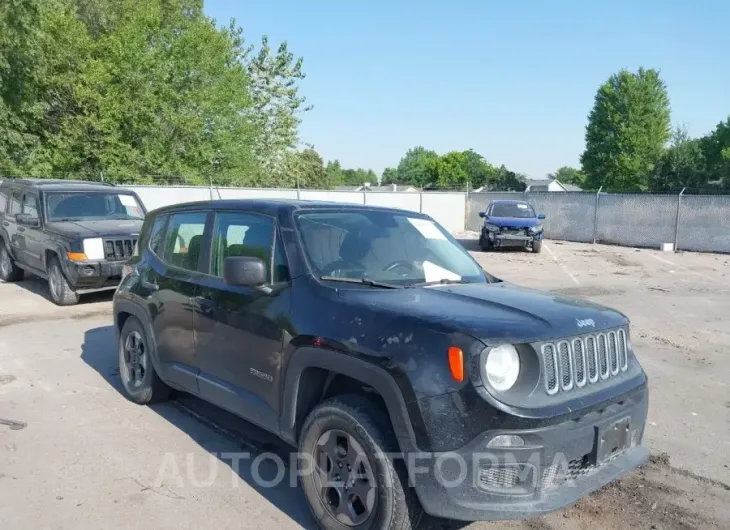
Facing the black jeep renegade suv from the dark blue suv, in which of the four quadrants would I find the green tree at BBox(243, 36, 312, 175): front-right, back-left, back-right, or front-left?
back-right

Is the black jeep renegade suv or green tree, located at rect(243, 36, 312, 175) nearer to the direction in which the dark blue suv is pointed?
the black jeep renegade suv

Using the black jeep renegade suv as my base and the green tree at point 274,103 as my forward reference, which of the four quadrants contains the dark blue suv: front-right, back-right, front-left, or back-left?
front-right

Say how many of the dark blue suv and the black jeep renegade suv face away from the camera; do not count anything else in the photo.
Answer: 0

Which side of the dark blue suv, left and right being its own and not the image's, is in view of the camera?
front

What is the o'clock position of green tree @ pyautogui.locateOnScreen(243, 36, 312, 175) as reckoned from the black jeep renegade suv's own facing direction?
The green tree is roughly at 7 o'clock from the black jeep renegade suv.

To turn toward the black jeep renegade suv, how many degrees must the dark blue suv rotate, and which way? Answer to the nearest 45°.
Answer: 0° — it already faces it

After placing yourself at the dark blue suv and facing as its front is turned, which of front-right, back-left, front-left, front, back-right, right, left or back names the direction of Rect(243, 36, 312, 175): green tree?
back-right

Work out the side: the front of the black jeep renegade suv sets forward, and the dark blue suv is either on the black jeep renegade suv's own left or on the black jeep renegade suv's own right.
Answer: on the black jeep renegade suv's own left
